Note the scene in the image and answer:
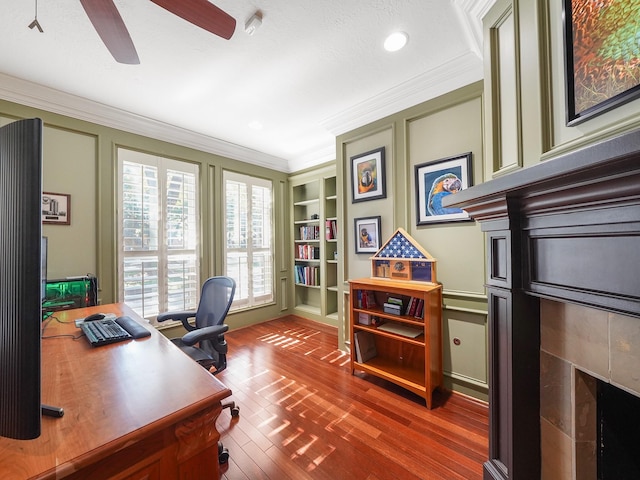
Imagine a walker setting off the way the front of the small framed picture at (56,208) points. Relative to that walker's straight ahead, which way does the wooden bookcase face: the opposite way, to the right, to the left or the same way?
to the right

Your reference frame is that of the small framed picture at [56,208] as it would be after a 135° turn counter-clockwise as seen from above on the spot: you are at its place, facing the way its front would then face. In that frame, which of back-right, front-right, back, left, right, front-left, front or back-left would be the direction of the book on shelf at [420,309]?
right

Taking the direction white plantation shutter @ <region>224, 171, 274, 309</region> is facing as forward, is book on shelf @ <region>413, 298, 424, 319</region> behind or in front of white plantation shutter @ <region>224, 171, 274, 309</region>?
in front

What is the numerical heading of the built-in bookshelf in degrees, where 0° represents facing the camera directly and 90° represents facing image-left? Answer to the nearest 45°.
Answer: approximately 45°

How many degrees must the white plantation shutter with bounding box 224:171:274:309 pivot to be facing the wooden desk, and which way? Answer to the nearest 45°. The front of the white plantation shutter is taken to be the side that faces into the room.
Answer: approximately 45° to its right

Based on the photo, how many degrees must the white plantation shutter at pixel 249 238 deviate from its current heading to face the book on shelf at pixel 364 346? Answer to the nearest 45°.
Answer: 0° — it already faces it

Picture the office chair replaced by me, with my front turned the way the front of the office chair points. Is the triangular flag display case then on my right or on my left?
on my left

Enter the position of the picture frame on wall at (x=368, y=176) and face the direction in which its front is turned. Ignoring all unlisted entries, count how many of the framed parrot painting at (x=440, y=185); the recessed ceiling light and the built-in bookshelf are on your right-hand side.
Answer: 1

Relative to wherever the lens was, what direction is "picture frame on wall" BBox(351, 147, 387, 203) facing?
facing the viewer and to the left of the viewer

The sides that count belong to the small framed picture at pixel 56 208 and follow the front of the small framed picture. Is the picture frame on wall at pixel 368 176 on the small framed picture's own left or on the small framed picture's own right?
on the small framed picture's own left

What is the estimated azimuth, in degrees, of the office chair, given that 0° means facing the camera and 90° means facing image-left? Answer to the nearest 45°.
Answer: approximately 45°

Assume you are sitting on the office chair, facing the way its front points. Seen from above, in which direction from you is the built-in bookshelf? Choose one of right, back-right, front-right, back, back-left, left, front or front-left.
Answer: back

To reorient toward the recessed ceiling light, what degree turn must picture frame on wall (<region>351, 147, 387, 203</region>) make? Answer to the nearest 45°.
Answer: approximately 45° to its left
